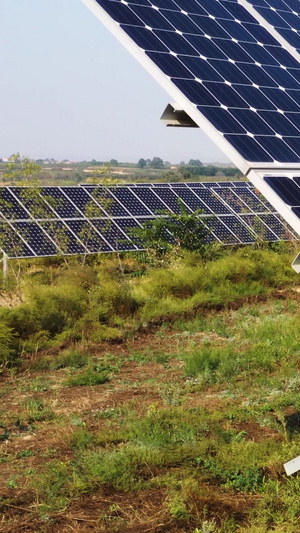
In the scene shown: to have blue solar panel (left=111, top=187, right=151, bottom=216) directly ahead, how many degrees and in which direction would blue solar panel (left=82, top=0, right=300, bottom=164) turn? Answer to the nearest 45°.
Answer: approximately 135° to its left

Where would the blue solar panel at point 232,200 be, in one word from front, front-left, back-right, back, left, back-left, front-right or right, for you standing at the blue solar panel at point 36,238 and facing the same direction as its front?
left

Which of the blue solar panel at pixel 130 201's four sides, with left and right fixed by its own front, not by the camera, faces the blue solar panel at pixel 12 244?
right

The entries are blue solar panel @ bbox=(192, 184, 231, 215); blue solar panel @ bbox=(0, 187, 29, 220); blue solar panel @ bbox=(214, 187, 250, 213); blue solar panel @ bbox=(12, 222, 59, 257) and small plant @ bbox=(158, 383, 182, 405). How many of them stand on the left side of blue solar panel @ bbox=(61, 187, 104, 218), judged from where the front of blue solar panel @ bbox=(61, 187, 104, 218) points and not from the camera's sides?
2

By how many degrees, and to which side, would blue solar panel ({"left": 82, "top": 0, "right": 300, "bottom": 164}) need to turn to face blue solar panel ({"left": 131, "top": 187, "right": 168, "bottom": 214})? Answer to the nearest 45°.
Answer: approximately 135° to its left

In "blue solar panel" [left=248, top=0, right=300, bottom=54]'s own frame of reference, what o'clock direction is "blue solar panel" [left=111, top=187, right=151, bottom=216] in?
"blue solar panel" [left=111, top=187, right=151, bottom=216] is roughly at 7 o'clock from "blue solar panel" [left=248, top=0, right=300, bottom=54].
